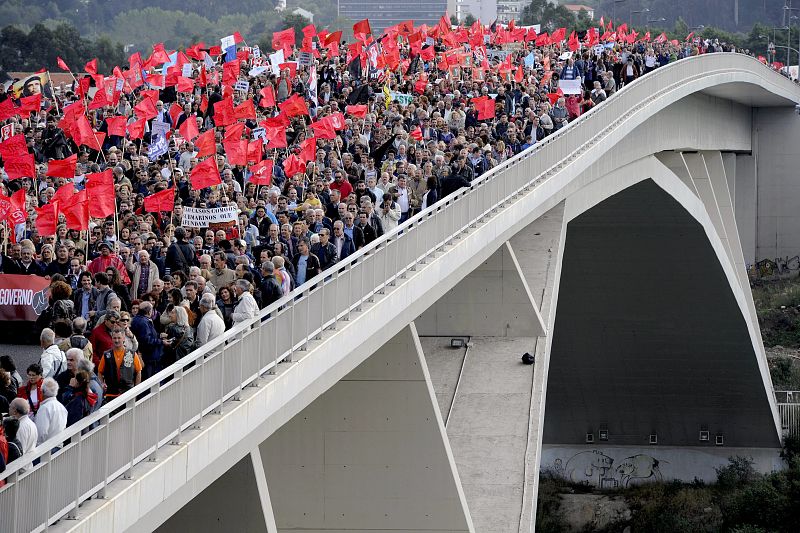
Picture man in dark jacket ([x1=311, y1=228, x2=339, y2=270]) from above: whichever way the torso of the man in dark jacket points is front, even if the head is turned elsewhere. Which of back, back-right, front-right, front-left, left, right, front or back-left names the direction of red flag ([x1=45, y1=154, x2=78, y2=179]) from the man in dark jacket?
right

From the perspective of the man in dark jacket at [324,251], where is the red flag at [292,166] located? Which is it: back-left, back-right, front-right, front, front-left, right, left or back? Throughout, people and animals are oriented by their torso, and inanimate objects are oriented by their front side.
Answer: back-right

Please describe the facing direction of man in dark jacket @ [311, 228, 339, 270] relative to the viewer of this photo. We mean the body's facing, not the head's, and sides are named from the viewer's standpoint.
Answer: facing the viewer and to the left of the viewer

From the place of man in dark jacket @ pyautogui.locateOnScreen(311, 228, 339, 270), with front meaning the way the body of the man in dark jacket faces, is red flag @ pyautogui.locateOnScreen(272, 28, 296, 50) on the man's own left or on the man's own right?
on the man's own right

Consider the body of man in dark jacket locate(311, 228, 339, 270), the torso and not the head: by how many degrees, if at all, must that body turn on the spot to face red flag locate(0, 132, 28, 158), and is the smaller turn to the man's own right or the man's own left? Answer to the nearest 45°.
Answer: approximately 90° to the man's own right

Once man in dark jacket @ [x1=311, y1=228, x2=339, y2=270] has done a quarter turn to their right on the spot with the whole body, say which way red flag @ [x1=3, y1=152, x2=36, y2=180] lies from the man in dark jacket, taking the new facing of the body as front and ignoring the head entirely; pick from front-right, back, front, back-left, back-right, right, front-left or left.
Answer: front

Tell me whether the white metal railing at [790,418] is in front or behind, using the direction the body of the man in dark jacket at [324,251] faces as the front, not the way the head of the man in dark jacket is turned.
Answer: behind

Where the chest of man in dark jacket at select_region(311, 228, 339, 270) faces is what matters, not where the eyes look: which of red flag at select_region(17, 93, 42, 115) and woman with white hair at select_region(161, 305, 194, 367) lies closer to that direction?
the woman with white hair

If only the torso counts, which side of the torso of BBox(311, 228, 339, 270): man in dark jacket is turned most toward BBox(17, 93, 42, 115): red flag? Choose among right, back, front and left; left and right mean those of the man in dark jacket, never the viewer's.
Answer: right

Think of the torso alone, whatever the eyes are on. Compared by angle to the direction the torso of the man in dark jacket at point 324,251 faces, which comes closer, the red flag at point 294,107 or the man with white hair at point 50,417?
the man with white hair

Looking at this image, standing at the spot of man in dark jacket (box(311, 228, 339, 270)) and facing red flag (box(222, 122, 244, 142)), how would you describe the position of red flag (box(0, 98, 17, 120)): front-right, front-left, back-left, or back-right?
front-left

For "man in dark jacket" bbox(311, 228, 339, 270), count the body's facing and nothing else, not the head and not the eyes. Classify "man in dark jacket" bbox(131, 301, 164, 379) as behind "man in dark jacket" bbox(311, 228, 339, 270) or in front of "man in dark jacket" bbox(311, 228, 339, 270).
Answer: in front

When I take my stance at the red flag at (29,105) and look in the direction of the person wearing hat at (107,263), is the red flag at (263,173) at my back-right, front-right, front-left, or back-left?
front-left

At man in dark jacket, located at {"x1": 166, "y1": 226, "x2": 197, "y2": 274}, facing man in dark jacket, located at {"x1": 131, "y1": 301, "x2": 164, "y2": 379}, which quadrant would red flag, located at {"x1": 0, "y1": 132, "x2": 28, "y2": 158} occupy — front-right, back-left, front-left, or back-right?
back-right

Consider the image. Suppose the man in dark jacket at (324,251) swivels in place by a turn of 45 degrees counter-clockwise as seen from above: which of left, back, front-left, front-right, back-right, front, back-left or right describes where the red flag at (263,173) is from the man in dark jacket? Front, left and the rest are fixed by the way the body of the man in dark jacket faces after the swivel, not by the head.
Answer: back
